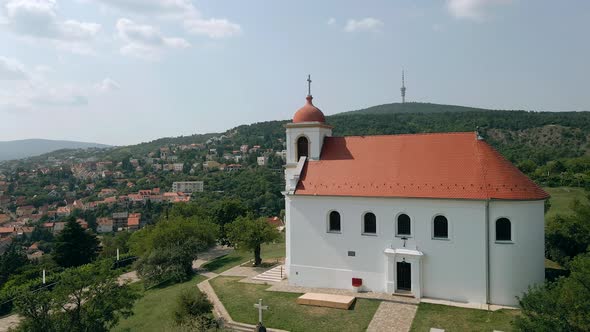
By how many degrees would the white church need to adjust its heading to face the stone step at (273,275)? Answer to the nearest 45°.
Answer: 0° — it already faces it

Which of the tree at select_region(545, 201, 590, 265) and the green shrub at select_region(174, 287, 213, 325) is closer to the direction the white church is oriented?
the green shrub

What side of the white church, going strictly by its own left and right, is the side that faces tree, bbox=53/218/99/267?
front

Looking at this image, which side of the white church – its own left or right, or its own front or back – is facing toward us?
left

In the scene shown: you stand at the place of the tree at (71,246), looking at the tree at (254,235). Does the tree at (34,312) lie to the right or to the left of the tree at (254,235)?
right

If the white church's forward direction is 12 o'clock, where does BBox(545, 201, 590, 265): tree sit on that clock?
The tree is roughly at 5 o'clock from the white church.

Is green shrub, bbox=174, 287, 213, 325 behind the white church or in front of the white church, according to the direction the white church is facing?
in front

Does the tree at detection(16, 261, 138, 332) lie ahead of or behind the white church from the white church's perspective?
ahead
